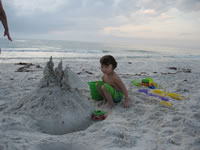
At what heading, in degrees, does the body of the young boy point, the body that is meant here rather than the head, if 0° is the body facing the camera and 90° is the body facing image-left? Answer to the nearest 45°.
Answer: approximately 45°

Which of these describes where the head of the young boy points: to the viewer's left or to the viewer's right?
to the viewer's left

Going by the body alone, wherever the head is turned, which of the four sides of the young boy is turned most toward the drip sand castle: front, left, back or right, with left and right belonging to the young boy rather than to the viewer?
front
